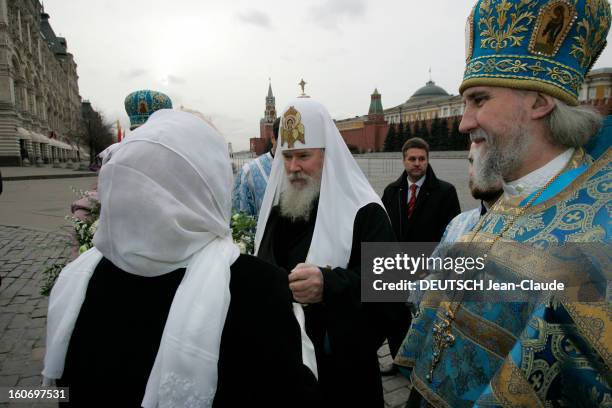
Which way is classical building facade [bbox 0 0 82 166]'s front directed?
to the viewer's right

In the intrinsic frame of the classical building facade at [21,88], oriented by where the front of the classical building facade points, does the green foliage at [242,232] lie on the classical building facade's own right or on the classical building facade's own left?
on the classical building facade's own right

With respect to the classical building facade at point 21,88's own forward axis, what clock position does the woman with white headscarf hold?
The woman with white headscarf is roughly at 3 o'clock from the classical building facade.

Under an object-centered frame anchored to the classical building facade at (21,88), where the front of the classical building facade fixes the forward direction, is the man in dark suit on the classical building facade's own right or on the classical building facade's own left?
on the classical building facade's own right
